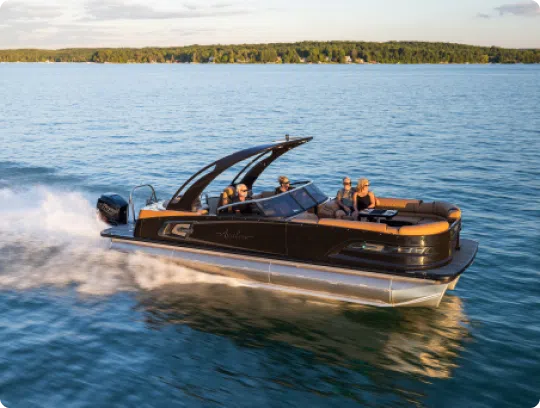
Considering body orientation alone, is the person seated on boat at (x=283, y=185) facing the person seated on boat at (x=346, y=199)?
yes

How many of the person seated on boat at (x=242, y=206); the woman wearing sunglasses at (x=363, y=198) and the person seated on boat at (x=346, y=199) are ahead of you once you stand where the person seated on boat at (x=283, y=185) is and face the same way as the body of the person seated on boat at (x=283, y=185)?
2

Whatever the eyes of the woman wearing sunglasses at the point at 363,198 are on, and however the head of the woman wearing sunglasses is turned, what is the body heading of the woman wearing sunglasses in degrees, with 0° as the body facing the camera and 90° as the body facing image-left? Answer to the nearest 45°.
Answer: approximately 315°

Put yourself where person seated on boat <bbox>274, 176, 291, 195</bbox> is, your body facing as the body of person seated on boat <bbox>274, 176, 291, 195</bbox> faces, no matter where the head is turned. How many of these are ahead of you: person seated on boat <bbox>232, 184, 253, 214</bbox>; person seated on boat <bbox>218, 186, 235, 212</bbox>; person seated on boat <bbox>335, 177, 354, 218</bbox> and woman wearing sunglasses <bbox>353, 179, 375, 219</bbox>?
2

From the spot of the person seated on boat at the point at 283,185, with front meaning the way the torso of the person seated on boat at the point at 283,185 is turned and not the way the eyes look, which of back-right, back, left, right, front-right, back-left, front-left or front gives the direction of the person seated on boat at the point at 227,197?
back

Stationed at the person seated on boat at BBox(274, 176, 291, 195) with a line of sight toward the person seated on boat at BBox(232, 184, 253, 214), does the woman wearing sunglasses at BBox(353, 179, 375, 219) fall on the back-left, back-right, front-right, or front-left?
back-left

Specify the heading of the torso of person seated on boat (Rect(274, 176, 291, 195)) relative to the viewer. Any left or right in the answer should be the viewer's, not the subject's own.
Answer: facing to the right of the viewer

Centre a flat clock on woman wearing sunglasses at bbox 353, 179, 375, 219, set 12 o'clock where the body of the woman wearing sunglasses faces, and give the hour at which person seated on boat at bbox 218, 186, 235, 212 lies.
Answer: The person seated on boat is roughly at 4 o'clock from the woman wearing sunglasses.

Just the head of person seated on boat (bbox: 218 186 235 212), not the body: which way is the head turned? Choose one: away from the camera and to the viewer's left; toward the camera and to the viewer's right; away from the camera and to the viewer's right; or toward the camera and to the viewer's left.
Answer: toward the camera and to the viewer's right
